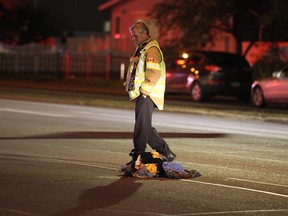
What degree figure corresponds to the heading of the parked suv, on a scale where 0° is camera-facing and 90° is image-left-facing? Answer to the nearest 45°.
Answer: approximately 135°

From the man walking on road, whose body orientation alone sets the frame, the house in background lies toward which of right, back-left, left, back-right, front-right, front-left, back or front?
right

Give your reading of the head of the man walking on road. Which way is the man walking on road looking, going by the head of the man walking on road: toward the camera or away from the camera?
toward the camera

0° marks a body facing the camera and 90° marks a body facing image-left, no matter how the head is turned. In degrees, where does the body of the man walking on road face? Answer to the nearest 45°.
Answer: approximately 90°

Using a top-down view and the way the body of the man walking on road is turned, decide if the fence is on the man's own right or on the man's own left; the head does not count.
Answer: on the man's own right
